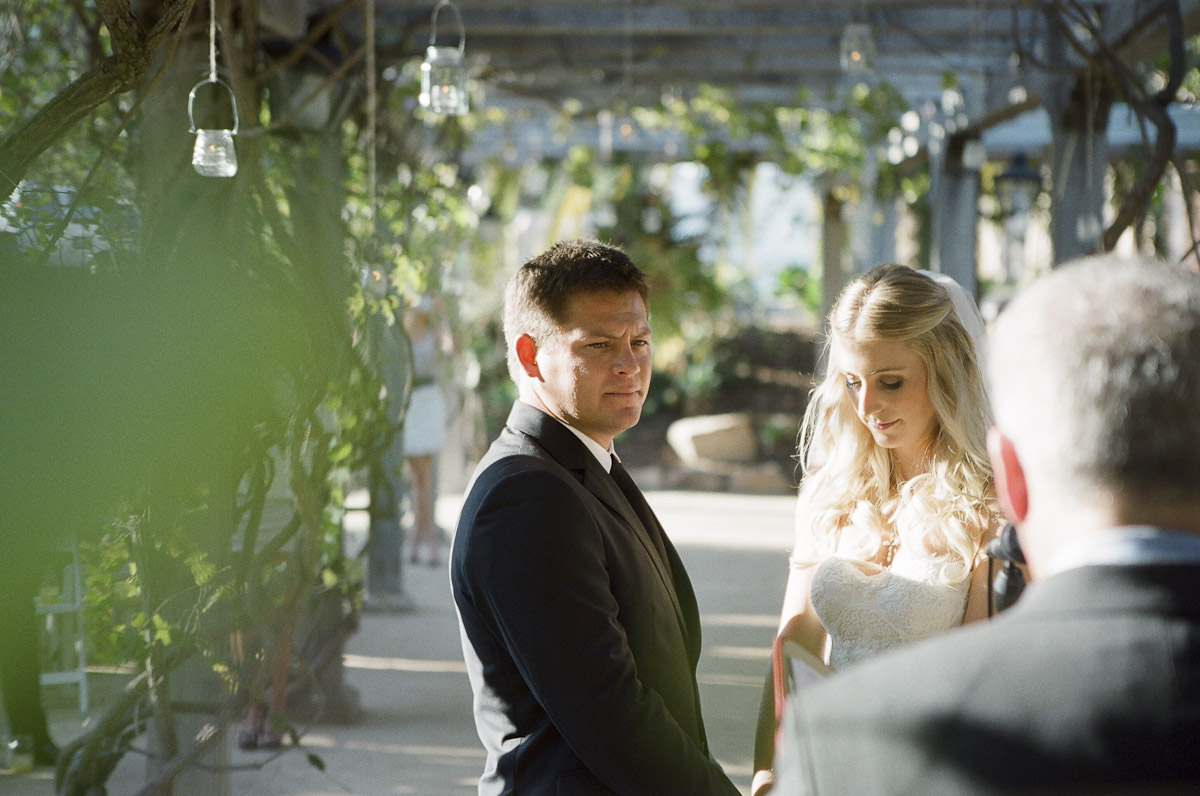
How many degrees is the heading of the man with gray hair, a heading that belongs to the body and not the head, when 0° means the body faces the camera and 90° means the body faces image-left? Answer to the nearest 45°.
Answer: approximately 180°

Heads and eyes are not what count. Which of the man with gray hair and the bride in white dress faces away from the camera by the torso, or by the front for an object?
the man with gray hair

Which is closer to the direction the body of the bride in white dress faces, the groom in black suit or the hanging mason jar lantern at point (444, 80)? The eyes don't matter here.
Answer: the groom in black suit

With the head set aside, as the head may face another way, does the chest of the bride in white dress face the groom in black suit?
yes

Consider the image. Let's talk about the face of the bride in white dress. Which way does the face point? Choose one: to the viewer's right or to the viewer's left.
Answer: to the viewer's left

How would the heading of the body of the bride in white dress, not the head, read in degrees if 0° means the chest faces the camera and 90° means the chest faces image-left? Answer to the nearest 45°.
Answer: approximately 45°

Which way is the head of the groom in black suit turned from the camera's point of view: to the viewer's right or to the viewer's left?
to the viewer's right

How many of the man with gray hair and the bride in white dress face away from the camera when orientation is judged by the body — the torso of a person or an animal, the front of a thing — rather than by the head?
1

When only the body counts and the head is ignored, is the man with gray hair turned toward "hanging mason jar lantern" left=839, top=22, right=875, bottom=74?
yes

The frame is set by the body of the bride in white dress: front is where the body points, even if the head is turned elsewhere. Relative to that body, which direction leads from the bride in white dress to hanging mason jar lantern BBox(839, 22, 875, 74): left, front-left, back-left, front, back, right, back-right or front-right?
back-right

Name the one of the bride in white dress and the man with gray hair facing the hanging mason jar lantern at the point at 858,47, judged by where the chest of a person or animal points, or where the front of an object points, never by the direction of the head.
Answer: the man with gray hair
